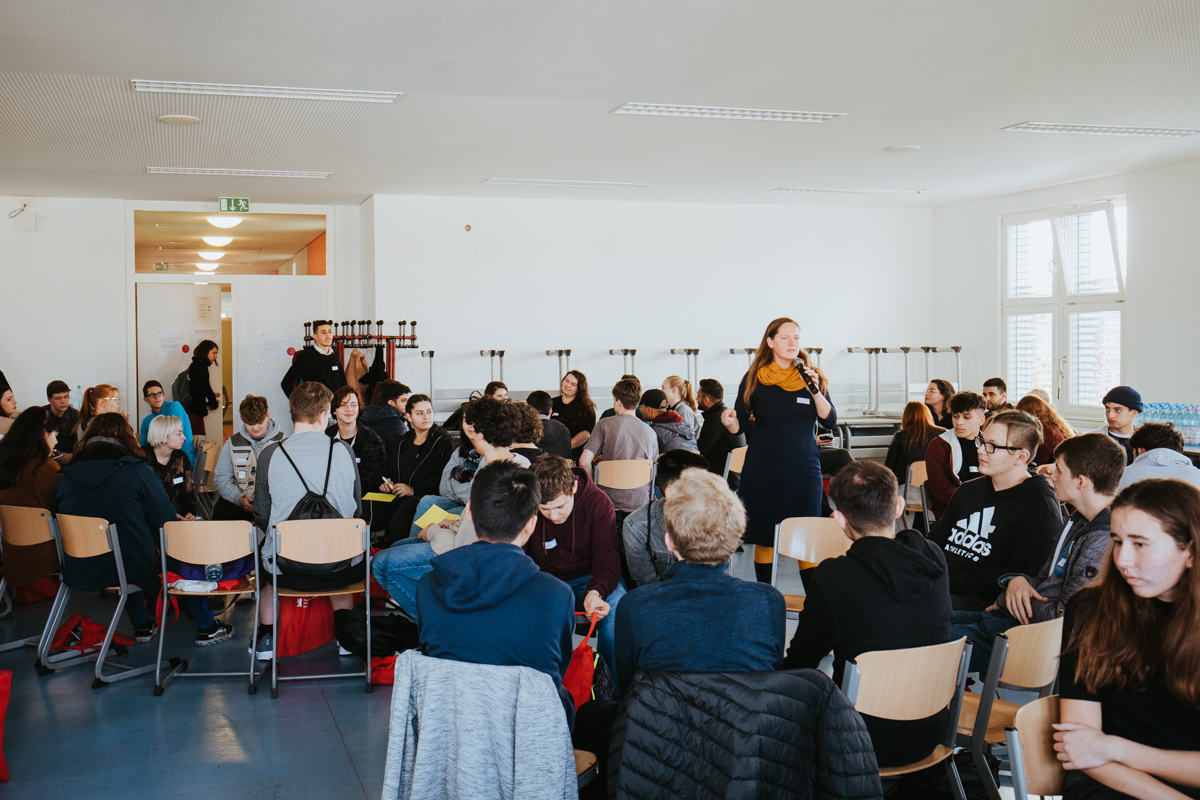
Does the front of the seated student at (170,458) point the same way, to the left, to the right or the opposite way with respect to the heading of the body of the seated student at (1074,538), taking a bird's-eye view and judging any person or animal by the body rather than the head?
the opposite way

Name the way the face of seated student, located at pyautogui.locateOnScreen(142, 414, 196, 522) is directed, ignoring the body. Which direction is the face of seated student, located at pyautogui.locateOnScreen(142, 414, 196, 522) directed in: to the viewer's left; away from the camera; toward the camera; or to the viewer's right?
to the viewer's right

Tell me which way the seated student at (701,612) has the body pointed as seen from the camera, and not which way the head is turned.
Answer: away from the camera

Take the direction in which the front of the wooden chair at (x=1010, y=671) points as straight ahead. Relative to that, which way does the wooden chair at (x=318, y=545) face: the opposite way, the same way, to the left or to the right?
the same way

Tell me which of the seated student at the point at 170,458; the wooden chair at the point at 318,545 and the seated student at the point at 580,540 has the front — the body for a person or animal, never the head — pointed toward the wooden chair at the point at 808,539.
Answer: the seated student at the point at 170,458

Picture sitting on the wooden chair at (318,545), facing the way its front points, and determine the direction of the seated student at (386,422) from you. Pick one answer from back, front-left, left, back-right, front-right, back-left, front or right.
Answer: front

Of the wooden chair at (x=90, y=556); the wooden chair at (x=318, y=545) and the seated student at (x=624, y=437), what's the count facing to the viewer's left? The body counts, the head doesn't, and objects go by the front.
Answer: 0

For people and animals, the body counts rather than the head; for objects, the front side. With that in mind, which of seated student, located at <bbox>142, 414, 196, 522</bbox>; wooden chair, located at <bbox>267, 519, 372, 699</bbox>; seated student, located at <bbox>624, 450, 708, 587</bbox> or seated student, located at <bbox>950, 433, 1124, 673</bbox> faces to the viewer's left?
seated student, located at <bbox>950, 433, 1124, 673</bbox>

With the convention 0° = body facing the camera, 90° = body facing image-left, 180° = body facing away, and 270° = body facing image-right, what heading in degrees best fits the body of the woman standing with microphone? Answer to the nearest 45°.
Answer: approximately 315°

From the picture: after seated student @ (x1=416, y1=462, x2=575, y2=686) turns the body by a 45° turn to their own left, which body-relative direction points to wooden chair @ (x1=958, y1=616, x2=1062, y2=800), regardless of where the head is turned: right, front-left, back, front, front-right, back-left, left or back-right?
back-right

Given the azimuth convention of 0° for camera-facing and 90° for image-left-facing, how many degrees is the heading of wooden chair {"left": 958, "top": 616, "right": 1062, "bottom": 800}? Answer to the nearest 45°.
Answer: approximately 135°

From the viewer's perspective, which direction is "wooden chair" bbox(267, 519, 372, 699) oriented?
away from the camera

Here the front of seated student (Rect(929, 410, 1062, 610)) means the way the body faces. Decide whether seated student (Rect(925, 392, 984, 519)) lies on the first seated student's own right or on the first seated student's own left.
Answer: on the first seated student's own right

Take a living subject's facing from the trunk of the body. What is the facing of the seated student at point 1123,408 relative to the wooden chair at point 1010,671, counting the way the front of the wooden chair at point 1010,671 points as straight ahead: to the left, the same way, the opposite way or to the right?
to the left

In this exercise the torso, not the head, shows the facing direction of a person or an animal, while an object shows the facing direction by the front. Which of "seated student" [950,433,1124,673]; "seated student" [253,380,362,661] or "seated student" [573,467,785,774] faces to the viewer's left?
"seated student" [950,433,1124,673]
